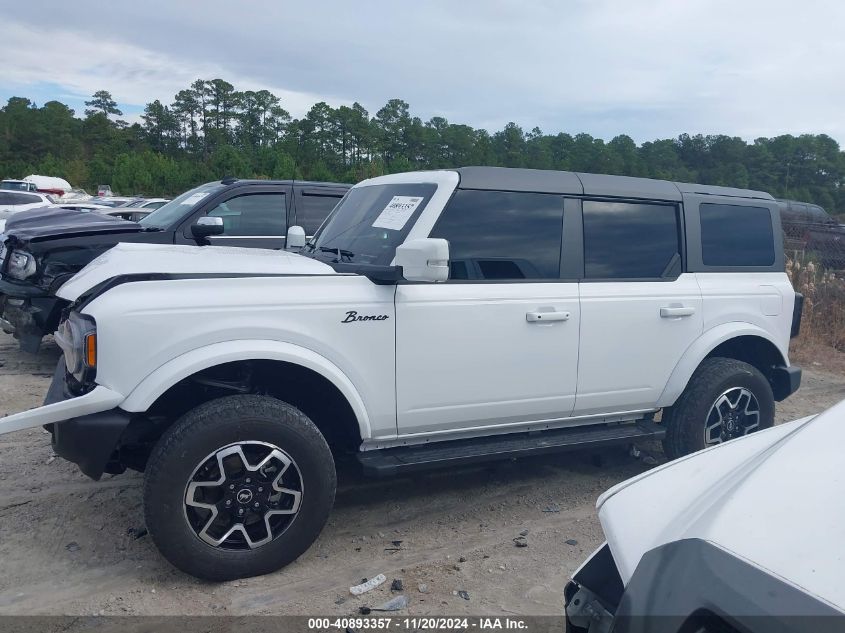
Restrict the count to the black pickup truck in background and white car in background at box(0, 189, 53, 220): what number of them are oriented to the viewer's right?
0

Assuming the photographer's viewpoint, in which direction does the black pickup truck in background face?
facing the viewer and to the left of the viewer

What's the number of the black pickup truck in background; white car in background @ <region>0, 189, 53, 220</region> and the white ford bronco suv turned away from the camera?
0

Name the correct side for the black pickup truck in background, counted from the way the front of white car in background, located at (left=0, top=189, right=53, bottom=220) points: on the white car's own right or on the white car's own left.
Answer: on the white car's own left

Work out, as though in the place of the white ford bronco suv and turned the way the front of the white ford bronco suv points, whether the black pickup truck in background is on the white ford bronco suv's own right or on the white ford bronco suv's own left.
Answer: on the white ford bronco suv's own right

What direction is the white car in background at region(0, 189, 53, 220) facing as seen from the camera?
to the viewer's left
